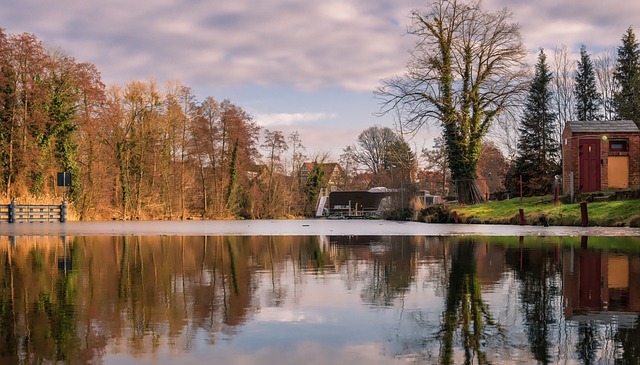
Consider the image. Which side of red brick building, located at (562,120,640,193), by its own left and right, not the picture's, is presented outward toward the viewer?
front

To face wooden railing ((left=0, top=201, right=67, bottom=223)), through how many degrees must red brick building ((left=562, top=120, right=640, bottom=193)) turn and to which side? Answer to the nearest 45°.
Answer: approximately 90° to its right
